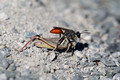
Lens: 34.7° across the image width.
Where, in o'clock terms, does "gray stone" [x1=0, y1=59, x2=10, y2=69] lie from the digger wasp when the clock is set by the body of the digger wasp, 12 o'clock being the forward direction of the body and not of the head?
The gray stone is roughly at 5 o'clock from the digger wasp.

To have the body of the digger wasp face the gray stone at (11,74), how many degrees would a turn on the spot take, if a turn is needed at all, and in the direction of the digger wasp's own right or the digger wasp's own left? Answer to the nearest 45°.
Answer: approximately 135° to the digger wasp's own right

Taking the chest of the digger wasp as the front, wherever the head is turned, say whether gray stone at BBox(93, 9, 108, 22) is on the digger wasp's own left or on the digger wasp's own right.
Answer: on the digger wasp's own left

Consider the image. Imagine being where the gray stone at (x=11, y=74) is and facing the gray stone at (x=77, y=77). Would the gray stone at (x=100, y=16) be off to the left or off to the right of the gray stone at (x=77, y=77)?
left

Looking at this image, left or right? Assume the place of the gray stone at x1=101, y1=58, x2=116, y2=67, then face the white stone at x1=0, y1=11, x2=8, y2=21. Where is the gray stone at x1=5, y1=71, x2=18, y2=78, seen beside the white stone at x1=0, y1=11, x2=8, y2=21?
left

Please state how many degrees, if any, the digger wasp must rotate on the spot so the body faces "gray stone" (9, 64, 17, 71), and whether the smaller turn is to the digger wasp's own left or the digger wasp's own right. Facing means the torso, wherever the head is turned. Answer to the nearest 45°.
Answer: approximately 135° to the digger wasp's own right

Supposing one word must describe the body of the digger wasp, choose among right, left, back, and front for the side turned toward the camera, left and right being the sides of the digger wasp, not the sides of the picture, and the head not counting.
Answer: right

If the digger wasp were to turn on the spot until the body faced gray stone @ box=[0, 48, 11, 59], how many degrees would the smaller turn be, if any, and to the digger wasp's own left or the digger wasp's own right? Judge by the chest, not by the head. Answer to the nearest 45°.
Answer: approximately 180°

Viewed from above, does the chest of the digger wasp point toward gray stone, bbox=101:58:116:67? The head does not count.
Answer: yes
